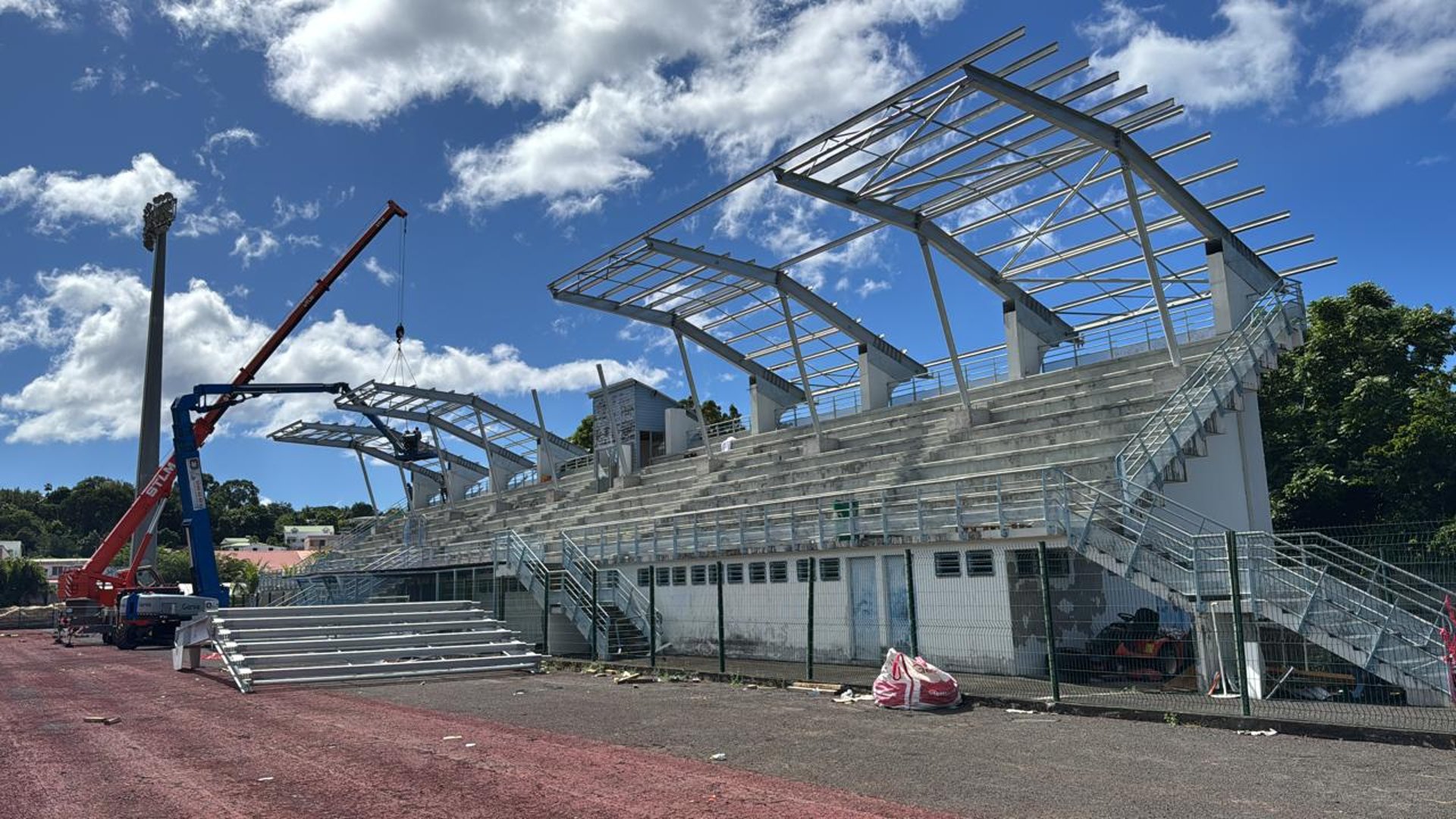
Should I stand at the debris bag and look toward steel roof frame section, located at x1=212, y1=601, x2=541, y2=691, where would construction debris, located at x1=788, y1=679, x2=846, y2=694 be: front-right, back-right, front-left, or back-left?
front-right

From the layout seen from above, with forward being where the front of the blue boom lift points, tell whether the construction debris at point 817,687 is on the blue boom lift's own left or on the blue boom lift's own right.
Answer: on the blue boom lift's own right

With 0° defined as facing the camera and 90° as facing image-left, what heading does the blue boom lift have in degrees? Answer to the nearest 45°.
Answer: approximately 270°

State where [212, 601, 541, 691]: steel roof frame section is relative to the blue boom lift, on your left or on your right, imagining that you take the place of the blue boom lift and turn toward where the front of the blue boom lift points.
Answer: on your right

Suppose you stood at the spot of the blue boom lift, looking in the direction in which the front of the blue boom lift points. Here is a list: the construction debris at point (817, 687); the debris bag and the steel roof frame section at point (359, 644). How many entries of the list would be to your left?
0

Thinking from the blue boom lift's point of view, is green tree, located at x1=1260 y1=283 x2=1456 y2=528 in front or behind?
in front

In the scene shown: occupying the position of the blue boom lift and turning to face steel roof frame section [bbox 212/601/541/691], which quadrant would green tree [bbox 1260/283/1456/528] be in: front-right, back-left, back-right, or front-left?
front-left

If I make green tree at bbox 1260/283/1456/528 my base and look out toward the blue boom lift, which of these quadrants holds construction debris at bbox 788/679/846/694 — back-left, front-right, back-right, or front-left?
front-left

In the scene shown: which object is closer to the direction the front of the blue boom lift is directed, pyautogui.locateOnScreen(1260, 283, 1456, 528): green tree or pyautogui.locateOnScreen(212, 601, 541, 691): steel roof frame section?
the green tree
